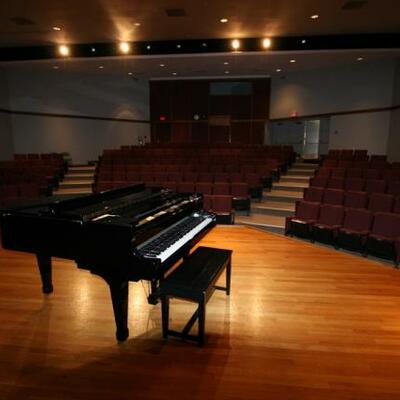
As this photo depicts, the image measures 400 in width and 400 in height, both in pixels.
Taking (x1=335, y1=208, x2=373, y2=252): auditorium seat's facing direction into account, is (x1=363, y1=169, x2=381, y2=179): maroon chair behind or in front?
behind

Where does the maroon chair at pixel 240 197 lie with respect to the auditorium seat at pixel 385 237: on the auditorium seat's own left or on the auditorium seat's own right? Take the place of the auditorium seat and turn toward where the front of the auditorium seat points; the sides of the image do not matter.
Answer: on the auditorium seat's own right

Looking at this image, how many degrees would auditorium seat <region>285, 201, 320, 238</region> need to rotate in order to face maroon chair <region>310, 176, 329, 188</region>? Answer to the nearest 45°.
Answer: approximately 135° to its right

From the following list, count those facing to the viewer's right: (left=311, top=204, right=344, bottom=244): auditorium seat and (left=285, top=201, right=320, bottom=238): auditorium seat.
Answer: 0

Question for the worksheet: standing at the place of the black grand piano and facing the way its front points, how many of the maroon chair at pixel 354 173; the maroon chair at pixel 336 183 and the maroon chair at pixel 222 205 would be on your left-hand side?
3

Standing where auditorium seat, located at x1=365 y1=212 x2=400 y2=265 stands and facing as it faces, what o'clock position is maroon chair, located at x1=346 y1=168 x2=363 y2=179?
The maroon chair is roughly at 4 o'clock from the auditorium seat.

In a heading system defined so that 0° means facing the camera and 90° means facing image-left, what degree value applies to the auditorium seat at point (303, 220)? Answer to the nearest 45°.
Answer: approximately 45°

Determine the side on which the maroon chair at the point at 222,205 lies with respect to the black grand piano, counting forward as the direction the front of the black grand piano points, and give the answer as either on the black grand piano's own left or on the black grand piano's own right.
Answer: on the black grand piano's own left

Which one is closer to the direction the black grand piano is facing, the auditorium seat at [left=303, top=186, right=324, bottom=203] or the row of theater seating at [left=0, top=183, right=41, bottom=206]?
the auditorium seat

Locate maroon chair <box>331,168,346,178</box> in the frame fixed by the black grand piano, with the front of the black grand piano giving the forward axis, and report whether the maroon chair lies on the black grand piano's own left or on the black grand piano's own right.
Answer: on the black grand piano's own left

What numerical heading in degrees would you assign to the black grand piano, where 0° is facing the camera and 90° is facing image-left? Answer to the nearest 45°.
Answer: approximately 315°

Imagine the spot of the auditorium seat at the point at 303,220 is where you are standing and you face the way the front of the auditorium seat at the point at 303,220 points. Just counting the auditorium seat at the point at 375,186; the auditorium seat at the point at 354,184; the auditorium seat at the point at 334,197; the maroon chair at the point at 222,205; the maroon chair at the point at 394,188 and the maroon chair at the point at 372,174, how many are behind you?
5

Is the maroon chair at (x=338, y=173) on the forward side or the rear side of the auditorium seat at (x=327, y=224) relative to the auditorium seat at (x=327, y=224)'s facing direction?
on the rear side

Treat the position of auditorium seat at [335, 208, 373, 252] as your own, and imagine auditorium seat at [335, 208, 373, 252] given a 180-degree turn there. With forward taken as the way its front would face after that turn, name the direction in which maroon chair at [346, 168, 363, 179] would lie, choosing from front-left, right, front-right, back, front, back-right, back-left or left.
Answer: front-left

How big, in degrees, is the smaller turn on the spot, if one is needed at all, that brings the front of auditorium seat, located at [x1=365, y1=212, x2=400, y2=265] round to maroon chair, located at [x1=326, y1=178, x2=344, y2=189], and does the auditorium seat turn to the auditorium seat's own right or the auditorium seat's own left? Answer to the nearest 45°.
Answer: approximately 90° to the auditorium seat's own right
